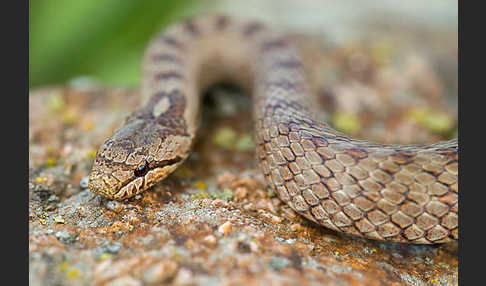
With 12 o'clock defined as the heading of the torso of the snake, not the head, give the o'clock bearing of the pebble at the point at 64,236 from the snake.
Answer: The pebble is roughly at 1 o'clock from the snake.

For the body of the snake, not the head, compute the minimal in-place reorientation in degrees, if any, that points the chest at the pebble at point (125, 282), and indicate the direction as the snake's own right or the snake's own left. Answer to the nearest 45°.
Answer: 0° — it already faces it

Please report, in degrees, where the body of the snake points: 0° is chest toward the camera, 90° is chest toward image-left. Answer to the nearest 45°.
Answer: approximately 45°

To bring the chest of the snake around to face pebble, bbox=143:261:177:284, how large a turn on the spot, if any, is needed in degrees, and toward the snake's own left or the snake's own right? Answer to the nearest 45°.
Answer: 0° — it already faces it

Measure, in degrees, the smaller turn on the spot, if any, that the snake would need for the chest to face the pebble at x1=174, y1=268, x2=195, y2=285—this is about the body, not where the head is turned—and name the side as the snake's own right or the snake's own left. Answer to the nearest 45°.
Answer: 0° — it already faces it
